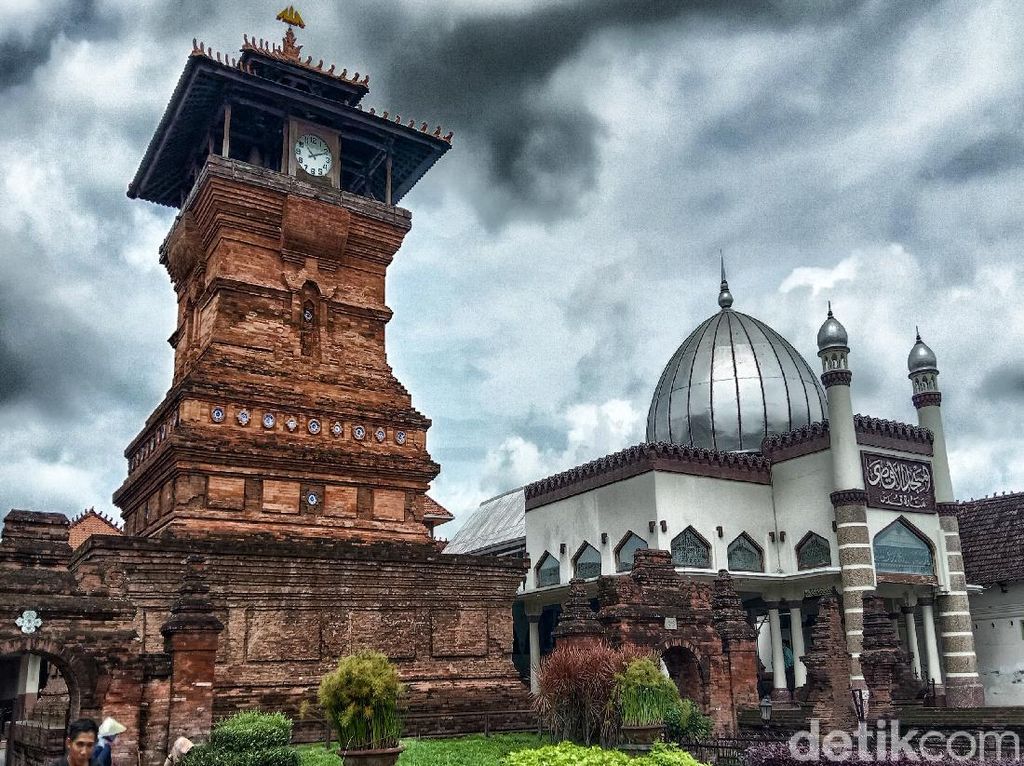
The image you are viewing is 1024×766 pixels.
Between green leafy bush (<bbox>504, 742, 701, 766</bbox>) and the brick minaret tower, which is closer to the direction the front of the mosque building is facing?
the green leafy bush

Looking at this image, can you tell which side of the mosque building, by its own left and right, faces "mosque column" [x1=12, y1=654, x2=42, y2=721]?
right

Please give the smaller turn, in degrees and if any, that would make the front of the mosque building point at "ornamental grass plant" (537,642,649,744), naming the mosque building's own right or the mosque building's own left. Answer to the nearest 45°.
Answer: approximately 45° to the mosque building's own right

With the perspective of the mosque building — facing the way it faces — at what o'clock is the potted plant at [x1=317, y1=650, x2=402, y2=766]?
The potted plant is roughly at 2 o'clock from the mosque building.

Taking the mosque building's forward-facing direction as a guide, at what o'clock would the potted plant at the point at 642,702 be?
The potted plant is roughly at 2 o'clock from the mosque building.

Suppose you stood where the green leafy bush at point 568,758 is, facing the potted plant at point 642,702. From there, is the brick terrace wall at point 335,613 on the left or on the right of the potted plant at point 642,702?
left

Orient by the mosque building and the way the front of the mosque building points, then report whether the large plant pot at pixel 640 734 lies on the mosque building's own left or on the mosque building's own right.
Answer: on the mosque building's own right

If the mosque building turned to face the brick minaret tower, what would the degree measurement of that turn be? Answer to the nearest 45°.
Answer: approximately 90° to its right

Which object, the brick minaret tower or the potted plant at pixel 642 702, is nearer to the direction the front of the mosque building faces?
the potted plant

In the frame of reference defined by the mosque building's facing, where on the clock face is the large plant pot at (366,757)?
The large plant pot is roughly at 2 o'clock from the mosque building.

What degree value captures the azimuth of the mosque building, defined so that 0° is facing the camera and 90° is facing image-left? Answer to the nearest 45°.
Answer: approximately 315°

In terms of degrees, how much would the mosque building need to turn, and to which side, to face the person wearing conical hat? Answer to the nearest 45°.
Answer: approximately 45° to its right

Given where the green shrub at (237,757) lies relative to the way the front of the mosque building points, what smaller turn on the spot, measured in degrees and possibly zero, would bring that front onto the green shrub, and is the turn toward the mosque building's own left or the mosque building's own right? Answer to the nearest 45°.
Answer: approximately 90° to the mosque building's own right

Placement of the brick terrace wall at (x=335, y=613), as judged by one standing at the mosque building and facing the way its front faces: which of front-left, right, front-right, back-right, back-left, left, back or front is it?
right
